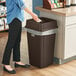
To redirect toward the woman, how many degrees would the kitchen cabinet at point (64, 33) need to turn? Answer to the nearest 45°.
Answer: approximately 90° to its right

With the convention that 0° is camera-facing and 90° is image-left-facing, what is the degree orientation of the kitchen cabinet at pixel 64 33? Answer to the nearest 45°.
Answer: approximately 315°
